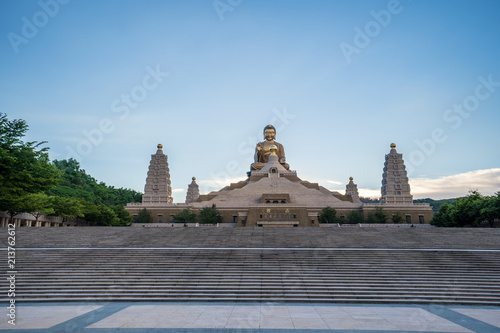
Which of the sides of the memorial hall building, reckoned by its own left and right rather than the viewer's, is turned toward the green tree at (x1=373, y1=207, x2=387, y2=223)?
left

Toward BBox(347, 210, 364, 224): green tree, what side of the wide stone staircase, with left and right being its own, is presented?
back

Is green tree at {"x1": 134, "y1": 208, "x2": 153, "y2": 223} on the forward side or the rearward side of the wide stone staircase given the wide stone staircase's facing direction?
on the rearward side

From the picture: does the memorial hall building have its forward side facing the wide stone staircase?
yes

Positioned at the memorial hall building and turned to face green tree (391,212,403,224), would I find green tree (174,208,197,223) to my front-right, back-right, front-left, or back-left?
back-right

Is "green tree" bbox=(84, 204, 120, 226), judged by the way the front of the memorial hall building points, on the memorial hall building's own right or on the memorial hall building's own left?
on the memorial hall building's own right

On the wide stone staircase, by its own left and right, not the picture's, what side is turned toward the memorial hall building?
back

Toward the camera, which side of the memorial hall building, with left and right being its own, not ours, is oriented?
front

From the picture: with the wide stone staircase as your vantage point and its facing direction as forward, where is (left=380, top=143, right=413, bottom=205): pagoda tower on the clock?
The pagoda tower is roughly at 7 o'clock from the wide stone staircase.

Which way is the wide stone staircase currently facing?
toward the camera

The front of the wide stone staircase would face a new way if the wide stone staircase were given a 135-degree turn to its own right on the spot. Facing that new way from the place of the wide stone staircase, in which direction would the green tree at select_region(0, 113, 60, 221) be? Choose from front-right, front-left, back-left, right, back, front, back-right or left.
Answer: front

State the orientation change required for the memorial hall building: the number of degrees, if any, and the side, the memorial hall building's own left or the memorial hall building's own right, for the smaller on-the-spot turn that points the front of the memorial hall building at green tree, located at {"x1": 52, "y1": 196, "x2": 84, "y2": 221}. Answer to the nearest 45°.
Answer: approximately 45° to the memorial hall building's own right

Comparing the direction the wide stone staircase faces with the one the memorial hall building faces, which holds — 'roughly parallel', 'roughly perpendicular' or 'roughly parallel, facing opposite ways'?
roughly parallel

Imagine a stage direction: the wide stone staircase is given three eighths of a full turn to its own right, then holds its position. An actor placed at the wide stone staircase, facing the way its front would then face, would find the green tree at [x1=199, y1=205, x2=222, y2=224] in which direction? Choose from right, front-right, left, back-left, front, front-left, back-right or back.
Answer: front-right

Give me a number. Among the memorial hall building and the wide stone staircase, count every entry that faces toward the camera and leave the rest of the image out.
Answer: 2

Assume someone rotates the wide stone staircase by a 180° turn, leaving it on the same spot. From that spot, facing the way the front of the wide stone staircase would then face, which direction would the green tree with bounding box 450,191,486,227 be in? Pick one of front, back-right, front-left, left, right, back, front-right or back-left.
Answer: front-right

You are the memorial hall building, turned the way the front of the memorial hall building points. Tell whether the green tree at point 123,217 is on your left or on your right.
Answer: on your right
